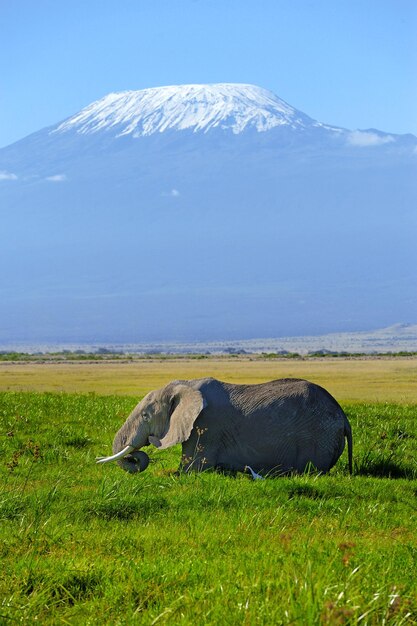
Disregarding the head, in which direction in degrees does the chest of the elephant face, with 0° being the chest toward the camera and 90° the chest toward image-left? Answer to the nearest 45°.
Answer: approximately 90°
